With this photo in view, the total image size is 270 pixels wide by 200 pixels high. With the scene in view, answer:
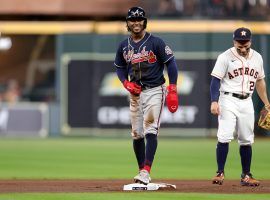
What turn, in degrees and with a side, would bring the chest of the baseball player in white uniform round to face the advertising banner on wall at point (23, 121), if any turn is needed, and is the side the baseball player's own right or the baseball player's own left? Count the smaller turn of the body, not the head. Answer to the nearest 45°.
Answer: approximately 135° to the baseball player's own right

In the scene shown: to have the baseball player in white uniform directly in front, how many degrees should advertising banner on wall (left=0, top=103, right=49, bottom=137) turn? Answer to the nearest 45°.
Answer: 0° — it already faces them

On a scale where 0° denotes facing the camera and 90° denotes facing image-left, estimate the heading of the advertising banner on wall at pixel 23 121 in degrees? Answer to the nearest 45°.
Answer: approximately 0°

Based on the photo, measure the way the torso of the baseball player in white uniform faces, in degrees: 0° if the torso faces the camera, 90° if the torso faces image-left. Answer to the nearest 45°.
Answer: approximately 0°

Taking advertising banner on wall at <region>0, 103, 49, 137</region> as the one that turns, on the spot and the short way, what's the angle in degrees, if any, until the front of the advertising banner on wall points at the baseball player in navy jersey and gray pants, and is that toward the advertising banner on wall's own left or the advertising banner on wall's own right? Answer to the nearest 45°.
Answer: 0° — it already faces them

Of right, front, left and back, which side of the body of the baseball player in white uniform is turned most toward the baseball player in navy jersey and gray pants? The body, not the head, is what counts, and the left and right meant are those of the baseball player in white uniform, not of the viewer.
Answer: right

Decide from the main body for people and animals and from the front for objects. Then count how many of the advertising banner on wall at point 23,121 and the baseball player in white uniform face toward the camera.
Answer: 2

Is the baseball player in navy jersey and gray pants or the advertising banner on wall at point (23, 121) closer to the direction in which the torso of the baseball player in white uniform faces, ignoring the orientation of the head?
the baseball player in navy jersey and gray pants
